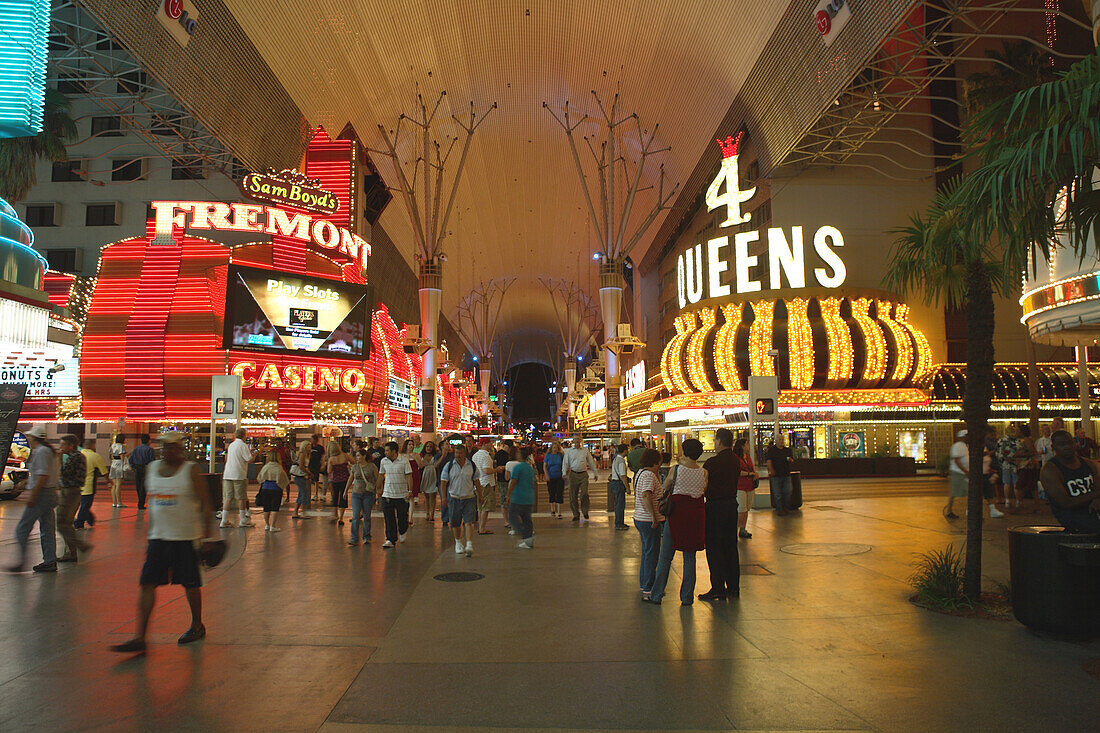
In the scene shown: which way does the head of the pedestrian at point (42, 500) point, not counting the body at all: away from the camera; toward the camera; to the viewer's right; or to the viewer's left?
to the viewer's left

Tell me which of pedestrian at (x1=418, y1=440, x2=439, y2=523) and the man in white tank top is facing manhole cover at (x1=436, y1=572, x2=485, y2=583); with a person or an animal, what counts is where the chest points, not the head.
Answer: the pedestrian

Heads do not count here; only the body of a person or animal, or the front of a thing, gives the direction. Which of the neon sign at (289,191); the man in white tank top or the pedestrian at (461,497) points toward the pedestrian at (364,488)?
the neon sign

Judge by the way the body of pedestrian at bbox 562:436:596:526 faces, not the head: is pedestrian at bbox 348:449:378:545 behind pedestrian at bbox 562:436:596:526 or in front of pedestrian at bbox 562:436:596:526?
in front

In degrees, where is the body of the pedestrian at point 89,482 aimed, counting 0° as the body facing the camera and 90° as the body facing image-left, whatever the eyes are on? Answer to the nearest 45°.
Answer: approximately 45°

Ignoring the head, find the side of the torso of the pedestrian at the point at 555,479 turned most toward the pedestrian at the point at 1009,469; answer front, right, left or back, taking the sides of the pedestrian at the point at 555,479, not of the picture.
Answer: left

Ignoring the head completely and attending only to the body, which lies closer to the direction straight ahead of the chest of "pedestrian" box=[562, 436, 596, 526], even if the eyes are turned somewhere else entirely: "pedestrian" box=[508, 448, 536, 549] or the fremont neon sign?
the pedestrian

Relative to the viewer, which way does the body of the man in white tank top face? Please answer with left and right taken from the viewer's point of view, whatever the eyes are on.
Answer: facing the viewer and to the left of the viewer

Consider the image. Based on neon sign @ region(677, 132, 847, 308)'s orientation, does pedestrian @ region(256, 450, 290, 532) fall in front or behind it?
in front

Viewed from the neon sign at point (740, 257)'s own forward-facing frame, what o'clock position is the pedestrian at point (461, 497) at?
The pedestrian is roughly at 11 o'clock from the neon sign.

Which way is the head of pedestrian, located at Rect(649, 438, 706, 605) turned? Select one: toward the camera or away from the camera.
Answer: away from the camera

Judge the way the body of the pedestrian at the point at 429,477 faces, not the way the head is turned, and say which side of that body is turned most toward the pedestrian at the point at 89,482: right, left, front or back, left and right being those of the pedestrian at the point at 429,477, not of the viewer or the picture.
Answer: right

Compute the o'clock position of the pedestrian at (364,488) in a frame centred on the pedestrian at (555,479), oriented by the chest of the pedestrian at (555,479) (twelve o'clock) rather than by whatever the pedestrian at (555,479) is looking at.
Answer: the pedestrian at (364,488) is roughly at 1 o'clock from the pedestrian at (555,479).

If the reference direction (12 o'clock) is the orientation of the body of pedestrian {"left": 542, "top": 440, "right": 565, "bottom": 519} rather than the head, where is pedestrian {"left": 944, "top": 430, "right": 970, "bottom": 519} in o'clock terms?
pedestrian {"left": 944, "top": 430, "right": 970, "bottom": 519} is roughly at 10 o'clock from pedestrian {"left": 542, "top": 440, "right": 565, "bottom": 519}.
